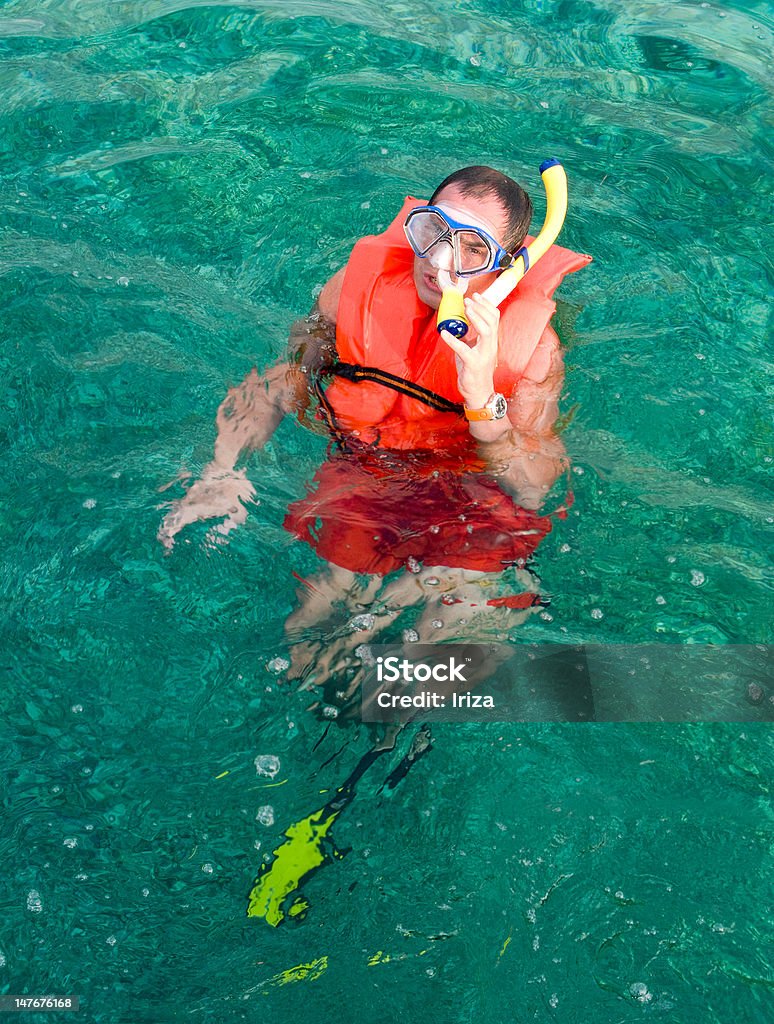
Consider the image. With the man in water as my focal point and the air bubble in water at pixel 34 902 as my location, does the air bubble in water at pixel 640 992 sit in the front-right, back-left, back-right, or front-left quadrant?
front-right

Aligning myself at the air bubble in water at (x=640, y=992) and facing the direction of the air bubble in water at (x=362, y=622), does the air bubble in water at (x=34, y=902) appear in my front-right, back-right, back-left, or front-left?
front-left

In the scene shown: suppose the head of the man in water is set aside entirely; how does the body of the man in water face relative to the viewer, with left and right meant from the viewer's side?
facing the viewer

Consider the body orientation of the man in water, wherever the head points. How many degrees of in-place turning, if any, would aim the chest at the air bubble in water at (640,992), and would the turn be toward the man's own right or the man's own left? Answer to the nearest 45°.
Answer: approximately 45° to the man's own left
